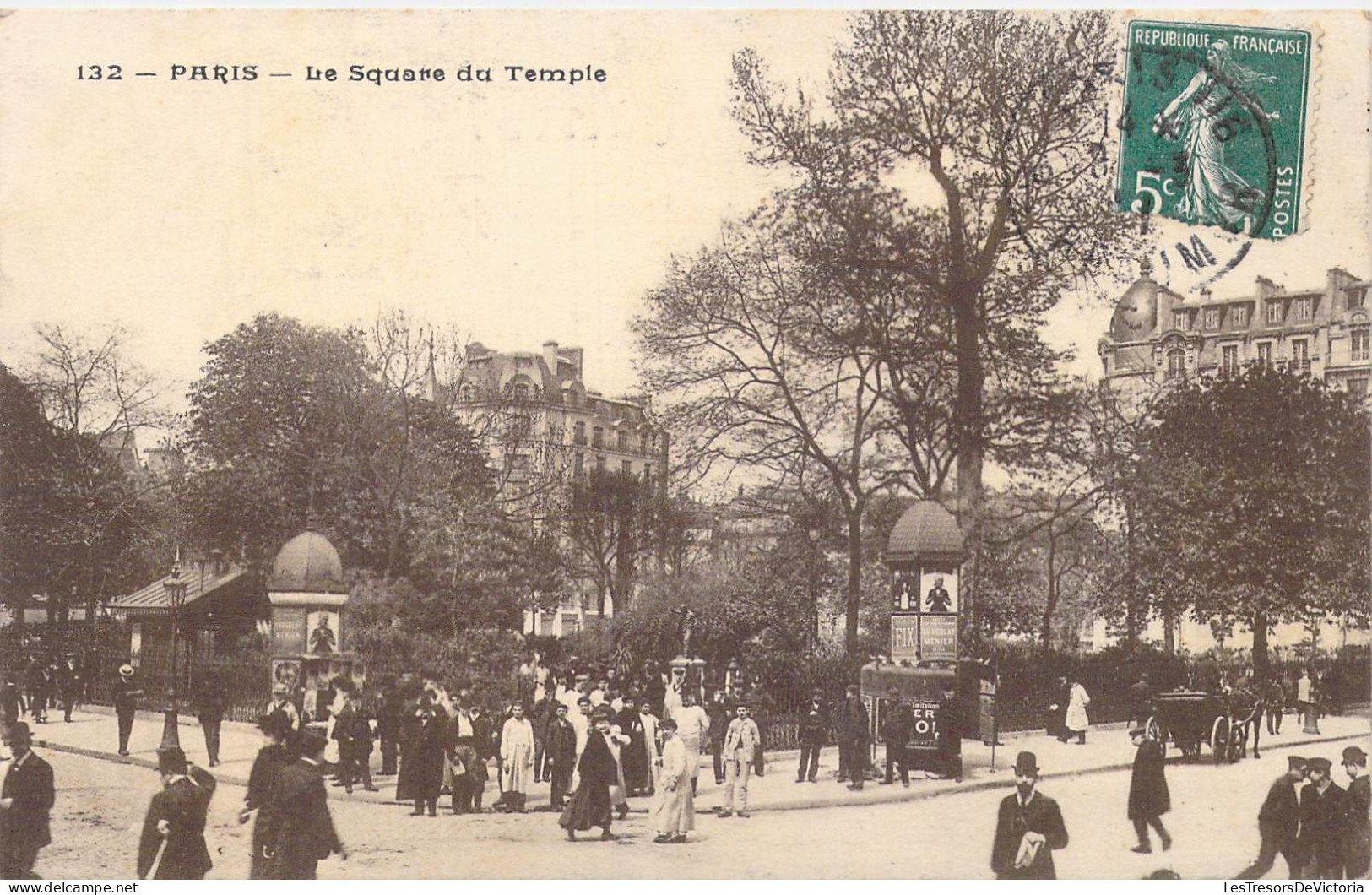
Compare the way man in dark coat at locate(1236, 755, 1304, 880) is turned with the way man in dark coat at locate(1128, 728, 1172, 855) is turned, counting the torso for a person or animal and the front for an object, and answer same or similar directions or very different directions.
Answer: very different directions

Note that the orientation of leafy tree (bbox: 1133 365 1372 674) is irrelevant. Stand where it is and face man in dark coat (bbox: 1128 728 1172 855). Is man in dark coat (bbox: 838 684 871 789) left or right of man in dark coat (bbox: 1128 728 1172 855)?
right

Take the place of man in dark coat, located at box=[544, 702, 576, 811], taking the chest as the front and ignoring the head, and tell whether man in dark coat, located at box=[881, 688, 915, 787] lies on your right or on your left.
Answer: on your left
